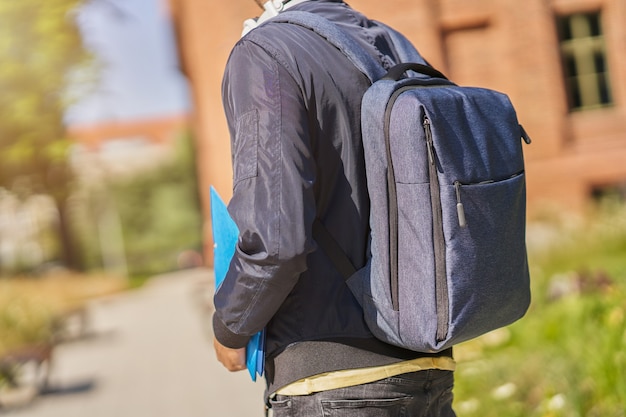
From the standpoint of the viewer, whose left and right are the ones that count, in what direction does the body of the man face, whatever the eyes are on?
facing away from the viewer and to the left of the viewer

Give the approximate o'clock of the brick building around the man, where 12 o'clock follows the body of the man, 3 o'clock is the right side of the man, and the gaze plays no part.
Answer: The brick building is roughly at 2 o'clock from the man.

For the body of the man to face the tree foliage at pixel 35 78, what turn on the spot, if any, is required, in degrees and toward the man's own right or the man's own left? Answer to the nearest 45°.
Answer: approximately 45° to the man's own right

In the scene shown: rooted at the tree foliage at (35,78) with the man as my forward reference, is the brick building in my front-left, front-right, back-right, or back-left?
front-left
